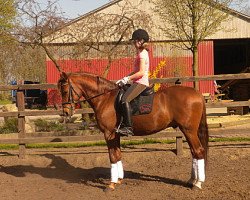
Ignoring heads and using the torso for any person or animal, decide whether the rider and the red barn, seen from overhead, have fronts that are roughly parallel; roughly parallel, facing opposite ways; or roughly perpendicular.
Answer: roughly perpendicular

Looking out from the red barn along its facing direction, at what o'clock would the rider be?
The rider is roughly at 12 o'clock from the red barn.

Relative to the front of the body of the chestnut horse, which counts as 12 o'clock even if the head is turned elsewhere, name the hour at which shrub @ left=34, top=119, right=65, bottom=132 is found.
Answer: The shrub is roughly at 2 o'clock from the chestnut horse.

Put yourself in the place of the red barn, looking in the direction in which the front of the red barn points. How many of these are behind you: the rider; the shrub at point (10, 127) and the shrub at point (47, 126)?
0

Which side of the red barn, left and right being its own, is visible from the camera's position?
front

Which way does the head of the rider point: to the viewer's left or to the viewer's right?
to the viewer's left

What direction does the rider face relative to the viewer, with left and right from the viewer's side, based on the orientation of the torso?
facing to the left of the viewer

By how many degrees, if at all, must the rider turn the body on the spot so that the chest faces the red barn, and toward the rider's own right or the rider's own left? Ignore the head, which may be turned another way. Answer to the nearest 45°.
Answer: approximately 90° to the rider's own right

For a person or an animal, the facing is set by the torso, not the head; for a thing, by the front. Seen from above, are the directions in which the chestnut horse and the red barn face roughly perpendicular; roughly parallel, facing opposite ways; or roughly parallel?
roughly perpendicular

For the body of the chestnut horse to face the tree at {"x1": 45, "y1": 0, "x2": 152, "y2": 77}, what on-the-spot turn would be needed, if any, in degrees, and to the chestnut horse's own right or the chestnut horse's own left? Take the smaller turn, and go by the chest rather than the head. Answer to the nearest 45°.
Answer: approximately 90° to the chestnut horse's own right

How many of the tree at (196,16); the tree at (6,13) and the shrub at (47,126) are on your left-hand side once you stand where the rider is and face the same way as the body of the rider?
0

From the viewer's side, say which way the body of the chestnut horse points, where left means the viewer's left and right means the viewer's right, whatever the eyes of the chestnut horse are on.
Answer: facing to the left of the viewer

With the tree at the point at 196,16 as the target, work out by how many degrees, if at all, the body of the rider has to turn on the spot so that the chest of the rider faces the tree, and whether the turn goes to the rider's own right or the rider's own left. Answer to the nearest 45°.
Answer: approximately 90° to the rider's own right

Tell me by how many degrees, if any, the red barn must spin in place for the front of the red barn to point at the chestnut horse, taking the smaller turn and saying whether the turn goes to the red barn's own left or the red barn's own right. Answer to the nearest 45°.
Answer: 0° — it already faces it

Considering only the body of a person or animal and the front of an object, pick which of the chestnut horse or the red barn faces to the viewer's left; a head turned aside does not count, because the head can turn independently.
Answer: the chestnut horse

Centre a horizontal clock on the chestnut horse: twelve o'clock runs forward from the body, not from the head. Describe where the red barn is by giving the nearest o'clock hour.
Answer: The red barn is roughly at 3 o'clock from the chestnut horse.

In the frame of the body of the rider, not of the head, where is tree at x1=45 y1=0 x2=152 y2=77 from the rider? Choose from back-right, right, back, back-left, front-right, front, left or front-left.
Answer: right
